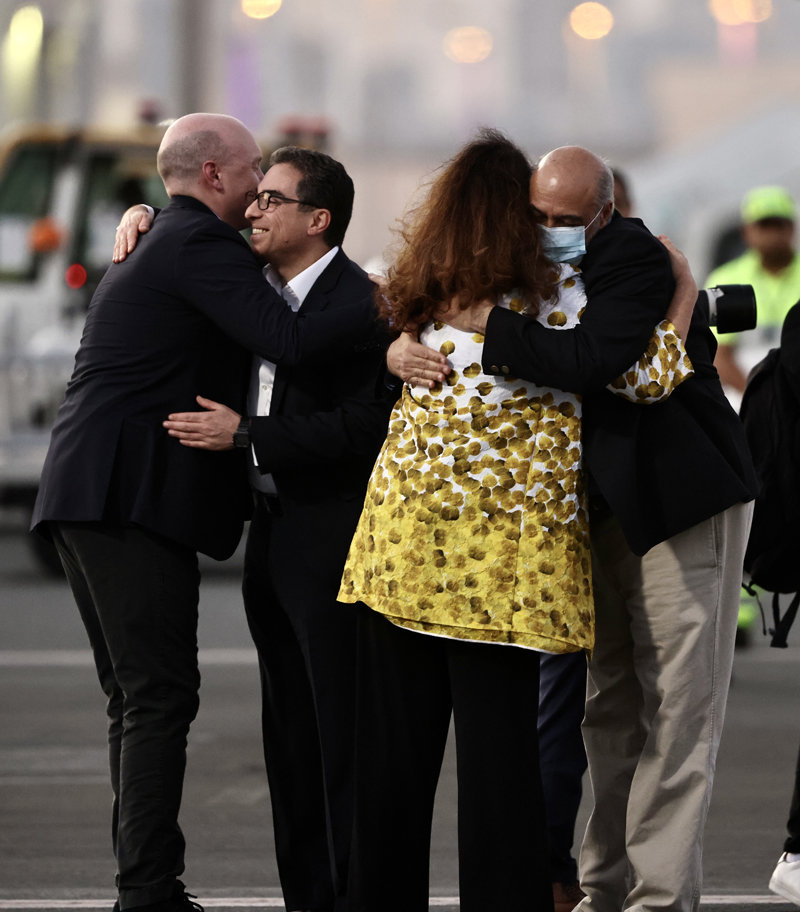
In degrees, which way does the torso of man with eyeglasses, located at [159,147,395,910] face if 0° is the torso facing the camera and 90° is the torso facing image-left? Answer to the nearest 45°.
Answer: approximately 90°

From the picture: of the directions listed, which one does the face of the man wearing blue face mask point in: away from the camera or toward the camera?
toward the camera

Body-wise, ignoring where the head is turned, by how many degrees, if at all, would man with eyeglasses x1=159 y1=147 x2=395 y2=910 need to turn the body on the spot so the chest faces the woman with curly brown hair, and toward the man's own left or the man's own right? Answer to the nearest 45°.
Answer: approximately 135° to the man's own left

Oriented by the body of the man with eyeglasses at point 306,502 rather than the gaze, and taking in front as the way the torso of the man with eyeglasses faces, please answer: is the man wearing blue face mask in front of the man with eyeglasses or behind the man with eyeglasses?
behind

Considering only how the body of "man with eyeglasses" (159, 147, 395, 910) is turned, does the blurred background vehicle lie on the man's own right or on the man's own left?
on the man's own right

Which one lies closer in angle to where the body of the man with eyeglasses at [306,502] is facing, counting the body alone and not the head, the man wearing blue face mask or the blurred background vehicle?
the blurred background vehicle

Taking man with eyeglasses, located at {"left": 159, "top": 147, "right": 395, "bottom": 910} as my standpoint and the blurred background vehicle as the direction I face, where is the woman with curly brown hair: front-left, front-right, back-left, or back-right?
back-right
